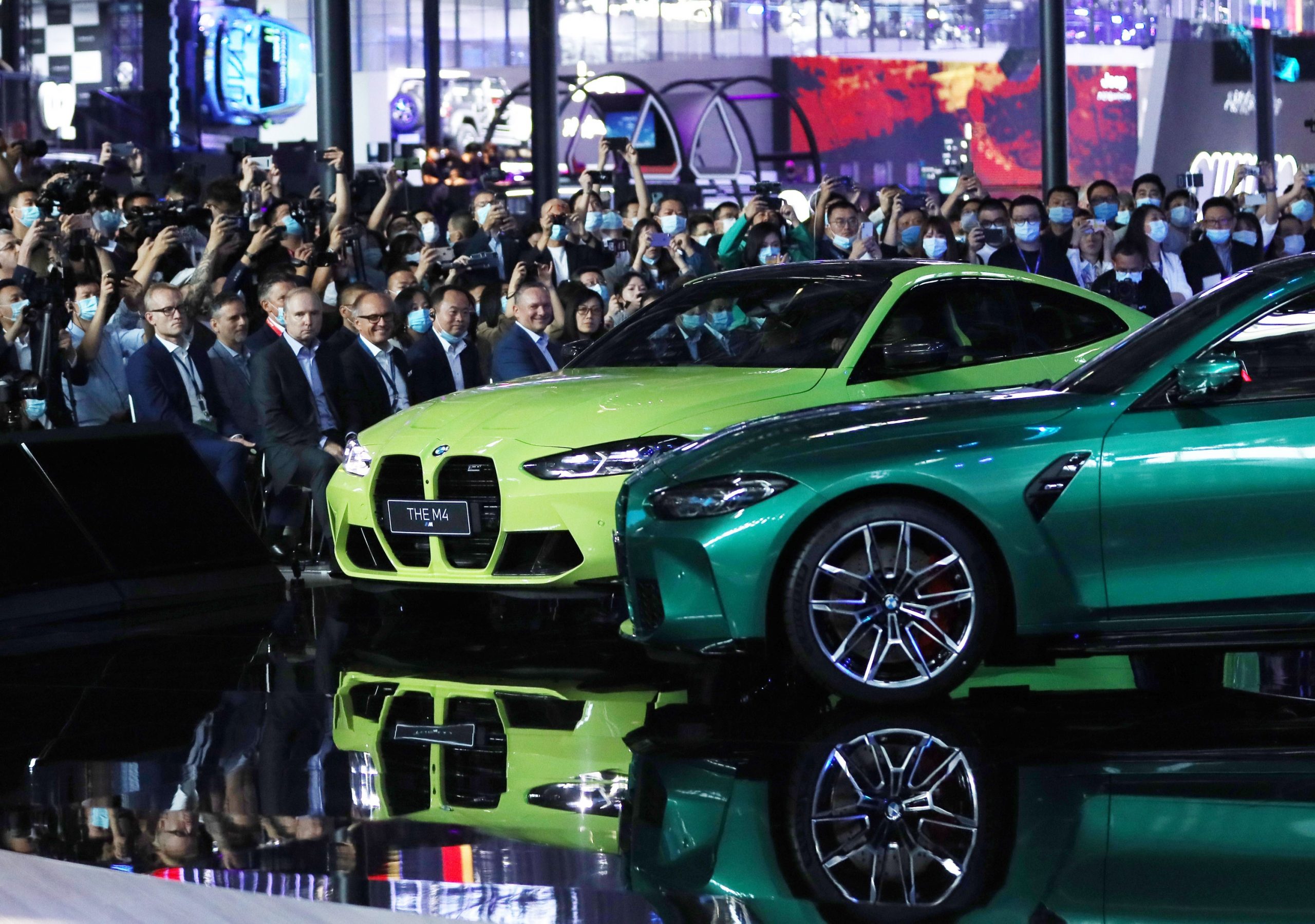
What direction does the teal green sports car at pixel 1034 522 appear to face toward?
to the viewer's left

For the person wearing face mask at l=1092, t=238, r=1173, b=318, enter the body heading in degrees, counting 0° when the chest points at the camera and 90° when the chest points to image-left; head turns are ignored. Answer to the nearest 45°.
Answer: approximately 0°

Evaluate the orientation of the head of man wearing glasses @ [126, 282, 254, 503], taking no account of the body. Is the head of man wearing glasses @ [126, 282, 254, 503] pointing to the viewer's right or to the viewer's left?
to the viewer's right

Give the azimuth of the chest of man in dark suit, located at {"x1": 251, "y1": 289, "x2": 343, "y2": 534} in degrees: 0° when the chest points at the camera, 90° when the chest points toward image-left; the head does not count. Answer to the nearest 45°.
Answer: approximately 315°

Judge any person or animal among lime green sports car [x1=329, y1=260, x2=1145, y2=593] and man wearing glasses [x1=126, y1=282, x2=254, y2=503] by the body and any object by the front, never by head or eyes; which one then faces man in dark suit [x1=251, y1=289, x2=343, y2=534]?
the man wearing glasses

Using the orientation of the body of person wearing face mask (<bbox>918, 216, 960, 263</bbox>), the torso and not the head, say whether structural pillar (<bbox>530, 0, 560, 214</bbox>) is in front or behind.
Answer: behind
